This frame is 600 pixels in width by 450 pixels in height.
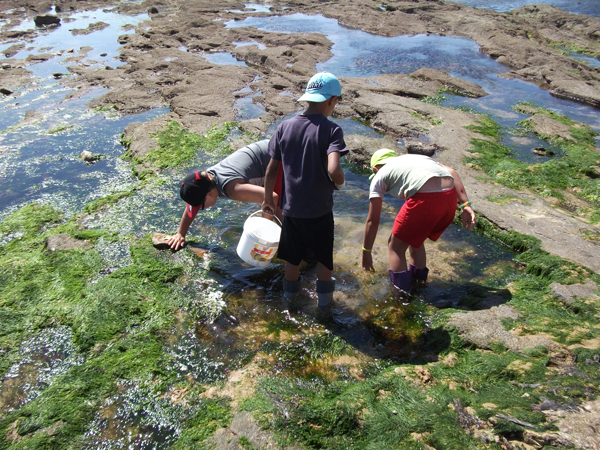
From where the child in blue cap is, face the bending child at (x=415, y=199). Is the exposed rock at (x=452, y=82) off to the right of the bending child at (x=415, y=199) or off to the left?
left

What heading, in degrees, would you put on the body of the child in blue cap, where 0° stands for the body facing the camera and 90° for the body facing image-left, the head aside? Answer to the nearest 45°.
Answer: approximately 225°

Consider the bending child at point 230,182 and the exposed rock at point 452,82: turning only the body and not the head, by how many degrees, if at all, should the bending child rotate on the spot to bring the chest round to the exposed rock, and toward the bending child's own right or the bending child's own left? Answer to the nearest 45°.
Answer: approximately 135° to the bending child's own right

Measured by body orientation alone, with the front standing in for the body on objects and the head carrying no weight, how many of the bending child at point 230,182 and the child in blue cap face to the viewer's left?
1

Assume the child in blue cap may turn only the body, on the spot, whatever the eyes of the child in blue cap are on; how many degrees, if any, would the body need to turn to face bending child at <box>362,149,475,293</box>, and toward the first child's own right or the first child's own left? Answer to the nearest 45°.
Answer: approximately 45° to the first child's own right

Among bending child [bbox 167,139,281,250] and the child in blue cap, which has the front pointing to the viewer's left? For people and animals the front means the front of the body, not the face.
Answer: the bending child

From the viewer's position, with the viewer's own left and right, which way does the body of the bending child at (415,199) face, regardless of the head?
facing away from the viewer and to the left of the viewer

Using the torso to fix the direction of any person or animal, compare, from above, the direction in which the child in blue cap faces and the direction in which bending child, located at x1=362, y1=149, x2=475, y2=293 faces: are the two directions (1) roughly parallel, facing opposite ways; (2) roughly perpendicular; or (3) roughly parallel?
roughly perpendicular

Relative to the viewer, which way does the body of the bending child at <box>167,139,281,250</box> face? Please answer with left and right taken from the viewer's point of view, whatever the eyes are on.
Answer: facing to the left of the viewer

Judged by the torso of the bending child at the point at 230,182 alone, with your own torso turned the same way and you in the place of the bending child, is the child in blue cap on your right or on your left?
on your left
